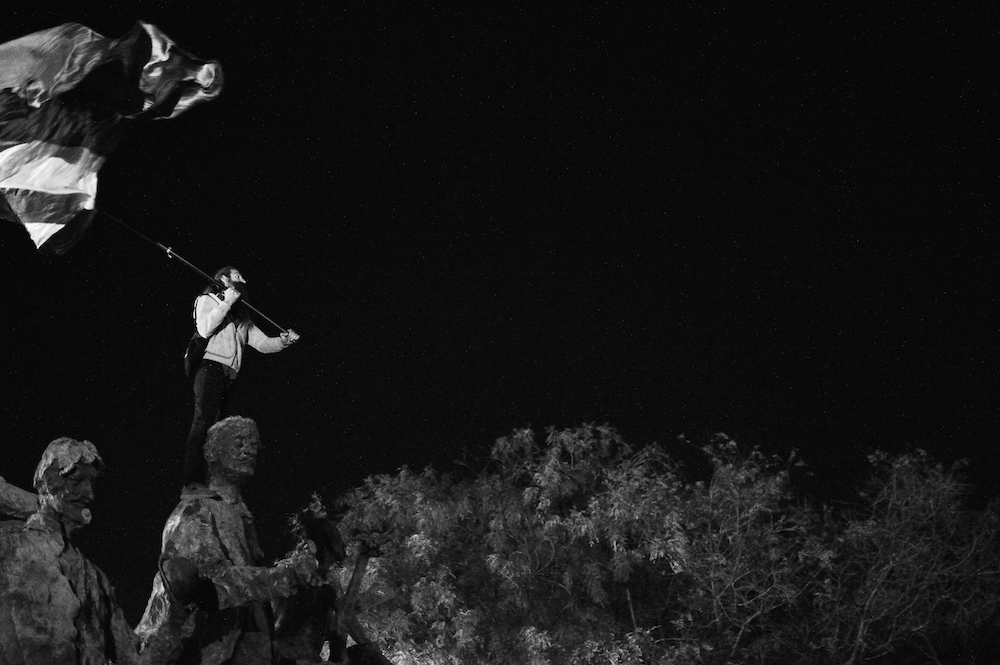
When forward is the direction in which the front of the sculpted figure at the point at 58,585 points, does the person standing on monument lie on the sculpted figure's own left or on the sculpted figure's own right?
on the sculpted figure's own left

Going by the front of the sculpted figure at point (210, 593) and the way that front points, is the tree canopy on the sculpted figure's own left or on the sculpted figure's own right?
on the sculpted figure's own left

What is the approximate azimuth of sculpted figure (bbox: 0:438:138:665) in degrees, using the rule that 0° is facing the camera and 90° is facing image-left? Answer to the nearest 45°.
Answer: approximately 315°

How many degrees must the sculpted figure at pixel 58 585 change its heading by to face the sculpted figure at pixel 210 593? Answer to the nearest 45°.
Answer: approximately 90° to its left

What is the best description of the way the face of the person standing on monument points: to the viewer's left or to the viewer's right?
to the viewer's right

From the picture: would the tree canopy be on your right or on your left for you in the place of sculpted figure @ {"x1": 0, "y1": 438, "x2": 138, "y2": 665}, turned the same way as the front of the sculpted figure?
on your left

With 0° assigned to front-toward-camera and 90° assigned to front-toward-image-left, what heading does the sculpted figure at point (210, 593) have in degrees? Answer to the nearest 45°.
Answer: approximately 315°
